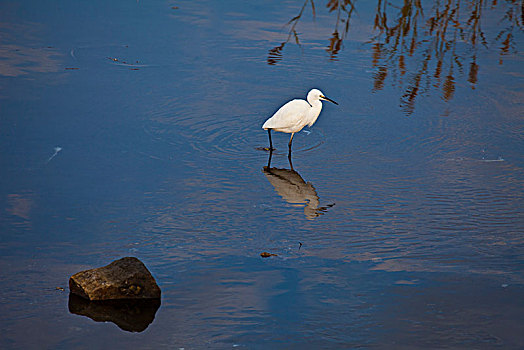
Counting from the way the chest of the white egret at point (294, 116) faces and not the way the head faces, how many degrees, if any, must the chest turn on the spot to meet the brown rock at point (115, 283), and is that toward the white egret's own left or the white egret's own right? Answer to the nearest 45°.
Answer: approximately 90° to the white egret's own right

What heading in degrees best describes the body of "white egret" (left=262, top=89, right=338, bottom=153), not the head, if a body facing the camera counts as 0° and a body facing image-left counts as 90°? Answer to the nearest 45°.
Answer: approximately 270°
